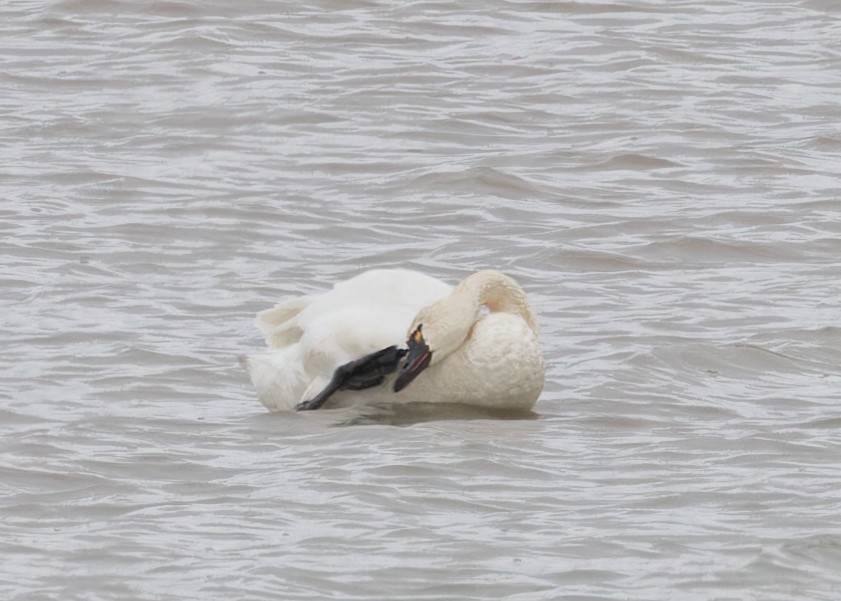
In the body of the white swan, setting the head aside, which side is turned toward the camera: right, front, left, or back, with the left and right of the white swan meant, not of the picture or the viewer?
right
